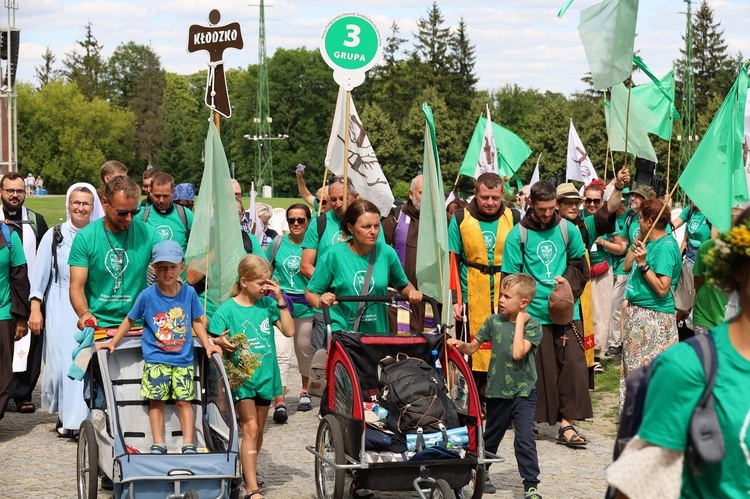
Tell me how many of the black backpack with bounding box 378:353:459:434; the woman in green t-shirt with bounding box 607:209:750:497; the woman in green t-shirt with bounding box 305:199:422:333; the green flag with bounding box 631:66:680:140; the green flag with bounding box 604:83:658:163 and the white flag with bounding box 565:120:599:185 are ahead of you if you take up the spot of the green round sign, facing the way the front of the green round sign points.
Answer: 3

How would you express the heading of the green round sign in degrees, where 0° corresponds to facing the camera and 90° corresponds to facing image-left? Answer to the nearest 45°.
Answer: approximately 0°

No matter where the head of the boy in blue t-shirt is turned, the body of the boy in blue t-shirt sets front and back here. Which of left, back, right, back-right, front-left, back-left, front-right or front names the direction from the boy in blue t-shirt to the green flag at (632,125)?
back-left

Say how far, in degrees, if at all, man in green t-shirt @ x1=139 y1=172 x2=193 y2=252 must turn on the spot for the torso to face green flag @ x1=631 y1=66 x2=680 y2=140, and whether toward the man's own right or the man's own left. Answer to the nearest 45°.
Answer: approximately 135° to the man's own left
